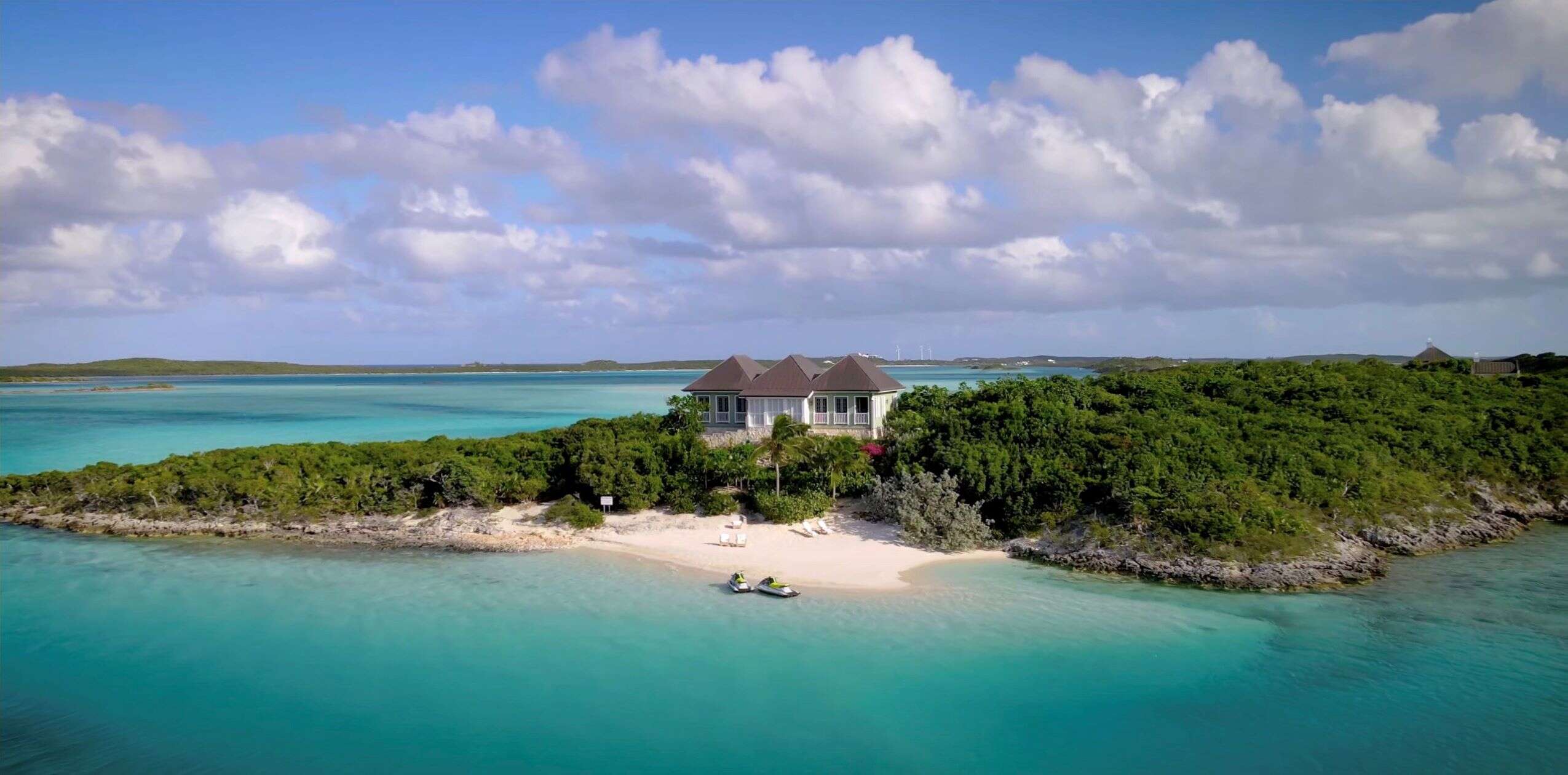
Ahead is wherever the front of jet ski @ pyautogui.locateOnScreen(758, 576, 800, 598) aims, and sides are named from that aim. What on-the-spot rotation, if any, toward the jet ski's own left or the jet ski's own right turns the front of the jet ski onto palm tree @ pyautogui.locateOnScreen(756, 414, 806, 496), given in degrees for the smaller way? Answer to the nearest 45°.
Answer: approximately 45° to the jet ski's own right

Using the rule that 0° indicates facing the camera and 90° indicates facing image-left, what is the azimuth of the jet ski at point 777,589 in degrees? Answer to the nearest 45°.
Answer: approximately 135°

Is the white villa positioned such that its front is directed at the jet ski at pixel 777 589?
yes

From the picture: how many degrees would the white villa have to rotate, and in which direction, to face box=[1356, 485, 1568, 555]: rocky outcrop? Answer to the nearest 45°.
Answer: approximately 45° to its left

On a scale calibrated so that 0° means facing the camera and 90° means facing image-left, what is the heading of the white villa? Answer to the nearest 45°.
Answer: approximately 0°

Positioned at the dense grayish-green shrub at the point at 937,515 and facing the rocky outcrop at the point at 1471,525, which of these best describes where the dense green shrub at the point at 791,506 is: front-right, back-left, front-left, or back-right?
back-left
